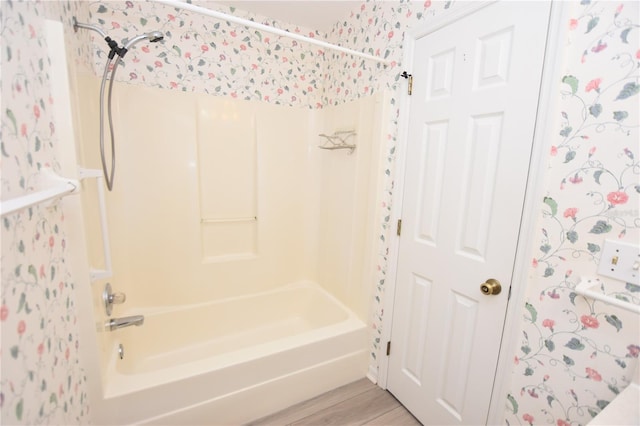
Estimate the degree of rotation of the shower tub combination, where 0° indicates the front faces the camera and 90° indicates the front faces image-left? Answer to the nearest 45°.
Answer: approximately 315°

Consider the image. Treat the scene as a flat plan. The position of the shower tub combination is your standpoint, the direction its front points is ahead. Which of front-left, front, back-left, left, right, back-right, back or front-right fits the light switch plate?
front

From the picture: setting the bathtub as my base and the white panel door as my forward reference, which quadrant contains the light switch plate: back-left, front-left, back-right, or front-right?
front-right

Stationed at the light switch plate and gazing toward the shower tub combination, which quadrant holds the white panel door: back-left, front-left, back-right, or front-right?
front-right

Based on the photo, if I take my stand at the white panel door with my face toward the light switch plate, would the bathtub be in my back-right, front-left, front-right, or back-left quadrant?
back-right

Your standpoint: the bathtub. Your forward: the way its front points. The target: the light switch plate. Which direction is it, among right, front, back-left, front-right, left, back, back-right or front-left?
front
